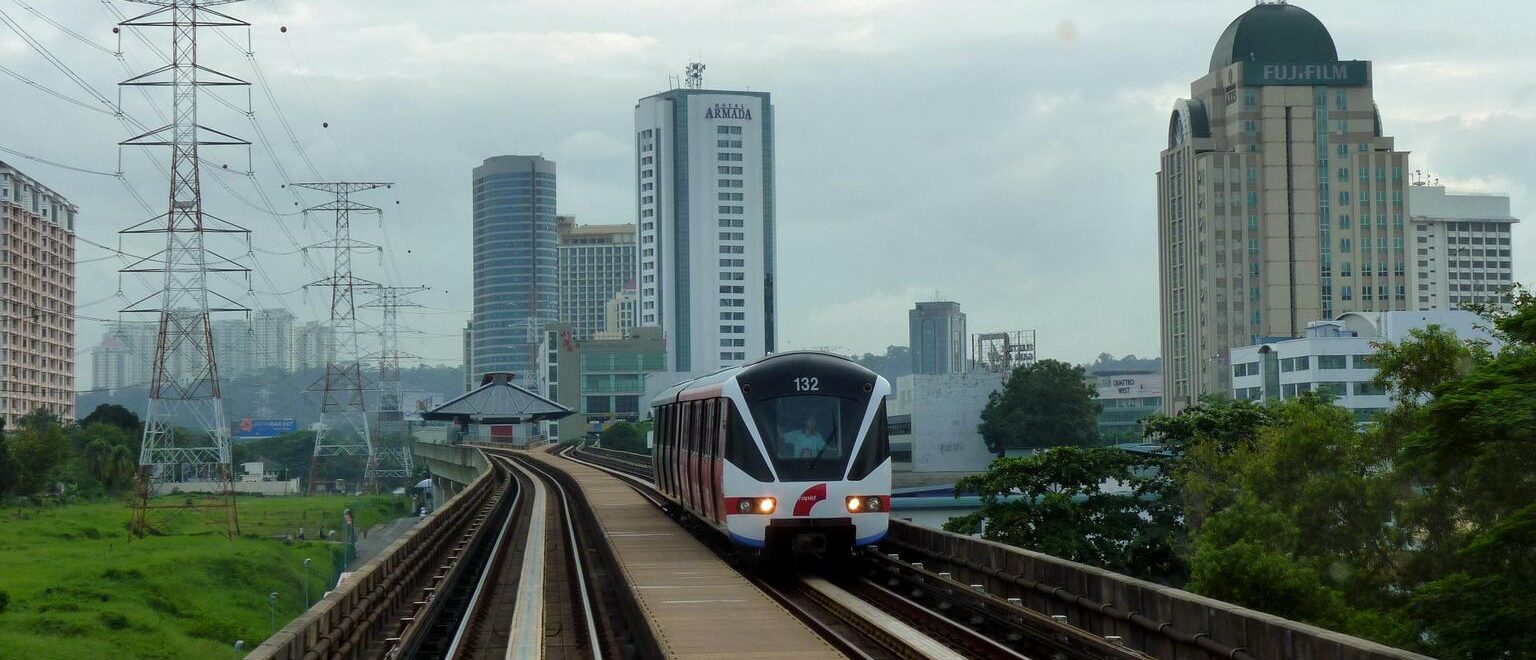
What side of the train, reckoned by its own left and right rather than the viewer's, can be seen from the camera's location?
front
